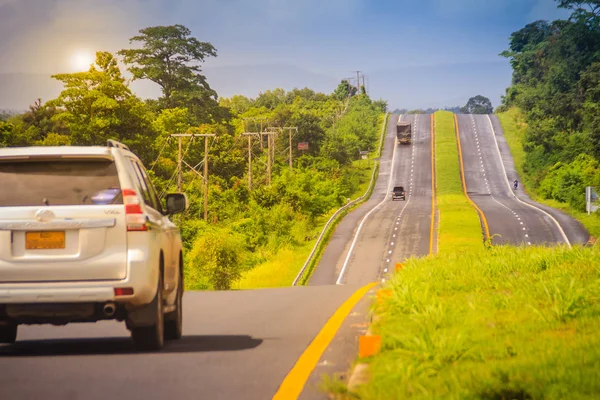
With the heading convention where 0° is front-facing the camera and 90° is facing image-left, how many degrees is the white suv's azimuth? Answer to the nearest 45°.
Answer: approximately 180°

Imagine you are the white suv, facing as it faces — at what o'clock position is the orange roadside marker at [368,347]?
The orange roadside marker is roughly at 4 o'clock from the white suv.
